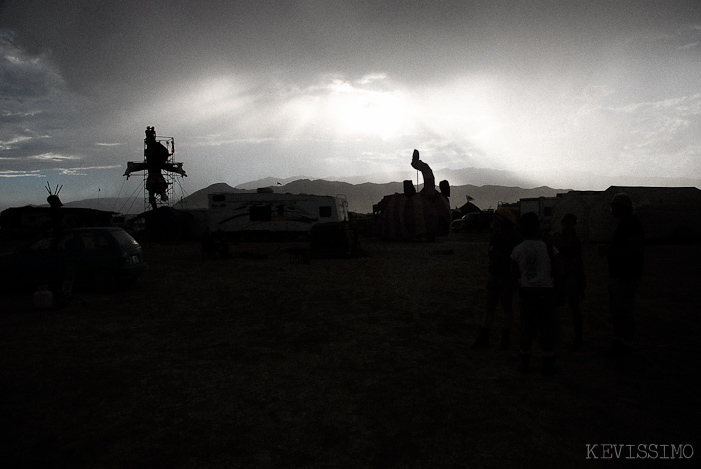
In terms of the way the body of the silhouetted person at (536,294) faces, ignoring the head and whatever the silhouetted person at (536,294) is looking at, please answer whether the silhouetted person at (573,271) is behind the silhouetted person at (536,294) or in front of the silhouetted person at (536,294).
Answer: in front

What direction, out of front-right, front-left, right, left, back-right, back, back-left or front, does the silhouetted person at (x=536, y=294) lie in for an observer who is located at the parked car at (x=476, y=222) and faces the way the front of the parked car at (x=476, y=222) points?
left

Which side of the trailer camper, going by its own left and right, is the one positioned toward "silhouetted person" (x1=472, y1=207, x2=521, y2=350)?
right

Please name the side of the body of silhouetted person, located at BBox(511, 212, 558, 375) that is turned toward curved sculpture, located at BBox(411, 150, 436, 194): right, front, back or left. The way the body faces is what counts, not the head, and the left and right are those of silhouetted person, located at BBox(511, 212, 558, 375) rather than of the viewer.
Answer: front

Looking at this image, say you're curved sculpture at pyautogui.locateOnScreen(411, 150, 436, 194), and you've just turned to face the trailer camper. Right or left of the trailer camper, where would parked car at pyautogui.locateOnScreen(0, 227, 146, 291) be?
left

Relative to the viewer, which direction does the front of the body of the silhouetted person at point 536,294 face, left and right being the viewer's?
facing away from the viewer

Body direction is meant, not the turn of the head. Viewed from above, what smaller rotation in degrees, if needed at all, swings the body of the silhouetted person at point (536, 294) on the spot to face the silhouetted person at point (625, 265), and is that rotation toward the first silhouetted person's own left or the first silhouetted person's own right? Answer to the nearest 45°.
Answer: approximately 45° to the first silhouetted person's own right

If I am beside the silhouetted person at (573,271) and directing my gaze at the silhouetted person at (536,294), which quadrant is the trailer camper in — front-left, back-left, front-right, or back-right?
back-right
